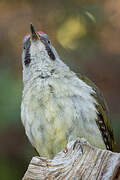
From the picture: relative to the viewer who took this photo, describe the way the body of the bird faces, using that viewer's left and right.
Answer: facing the viewer and to the left of the viewer
